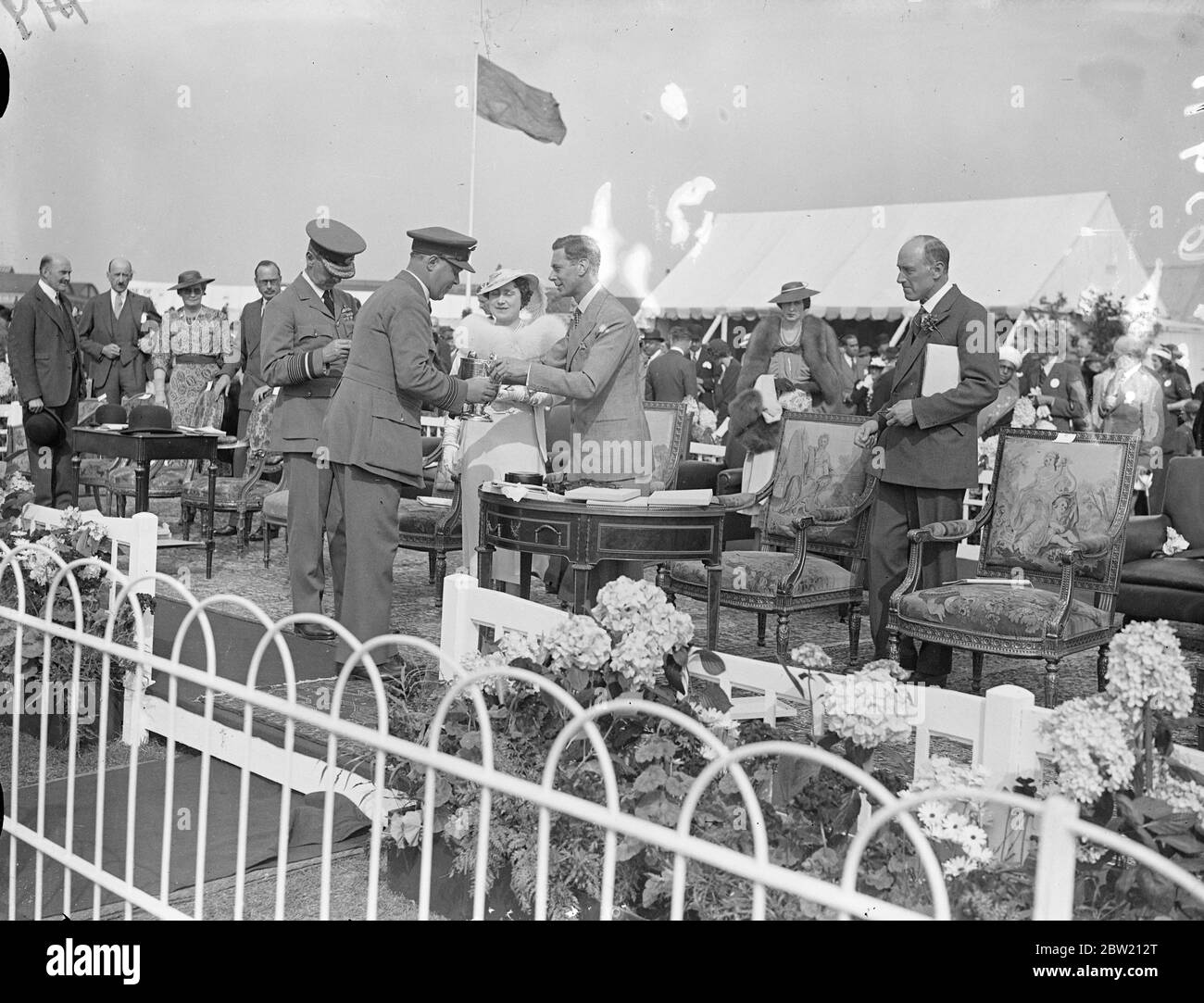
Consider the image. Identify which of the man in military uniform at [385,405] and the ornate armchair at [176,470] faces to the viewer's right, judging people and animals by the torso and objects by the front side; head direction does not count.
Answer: the man in military uniform

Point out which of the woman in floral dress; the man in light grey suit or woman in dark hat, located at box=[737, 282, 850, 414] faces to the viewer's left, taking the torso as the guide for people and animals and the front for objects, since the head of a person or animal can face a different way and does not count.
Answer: the man in light grey suit

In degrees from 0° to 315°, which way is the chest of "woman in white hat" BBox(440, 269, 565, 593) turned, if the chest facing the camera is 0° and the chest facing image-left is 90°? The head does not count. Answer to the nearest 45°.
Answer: approximately 0°

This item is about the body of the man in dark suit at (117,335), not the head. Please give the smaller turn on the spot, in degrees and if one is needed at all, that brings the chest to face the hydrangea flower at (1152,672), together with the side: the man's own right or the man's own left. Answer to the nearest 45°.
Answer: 0° — they already face it

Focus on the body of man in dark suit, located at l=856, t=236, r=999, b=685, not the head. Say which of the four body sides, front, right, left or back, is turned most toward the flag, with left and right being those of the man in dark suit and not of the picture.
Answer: right

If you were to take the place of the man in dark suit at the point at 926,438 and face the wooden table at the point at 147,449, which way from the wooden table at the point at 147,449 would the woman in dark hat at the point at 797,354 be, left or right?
right

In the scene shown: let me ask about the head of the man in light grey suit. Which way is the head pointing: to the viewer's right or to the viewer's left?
to the viewer's left

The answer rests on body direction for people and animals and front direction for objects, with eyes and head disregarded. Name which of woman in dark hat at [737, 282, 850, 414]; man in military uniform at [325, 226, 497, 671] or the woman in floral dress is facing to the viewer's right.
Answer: the man in military uniform

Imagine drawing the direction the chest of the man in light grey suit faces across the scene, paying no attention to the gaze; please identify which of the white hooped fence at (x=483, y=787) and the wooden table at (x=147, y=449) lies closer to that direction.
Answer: the wooden table

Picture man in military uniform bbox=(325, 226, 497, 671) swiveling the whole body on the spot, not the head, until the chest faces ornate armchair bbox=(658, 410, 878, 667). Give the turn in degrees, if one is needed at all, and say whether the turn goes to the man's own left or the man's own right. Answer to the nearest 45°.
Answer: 0° — they already face it

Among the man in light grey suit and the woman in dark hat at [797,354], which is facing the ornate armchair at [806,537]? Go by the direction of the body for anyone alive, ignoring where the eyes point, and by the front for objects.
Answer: the woman in dark hat

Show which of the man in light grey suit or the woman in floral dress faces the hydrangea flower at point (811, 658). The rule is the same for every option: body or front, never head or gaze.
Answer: the woman in floral dress

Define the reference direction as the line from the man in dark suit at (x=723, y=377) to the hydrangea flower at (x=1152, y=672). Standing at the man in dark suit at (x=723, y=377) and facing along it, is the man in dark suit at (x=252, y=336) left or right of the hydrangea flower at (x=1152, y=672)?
right

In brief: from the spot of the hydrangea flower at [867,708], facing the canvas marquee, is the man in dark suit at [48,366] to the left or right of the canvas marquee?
left

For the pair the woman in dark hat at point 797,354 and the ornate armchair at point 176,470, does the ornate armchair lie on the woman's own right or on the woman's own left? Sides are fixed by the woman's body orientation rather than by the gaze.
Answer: on the woman's own right
